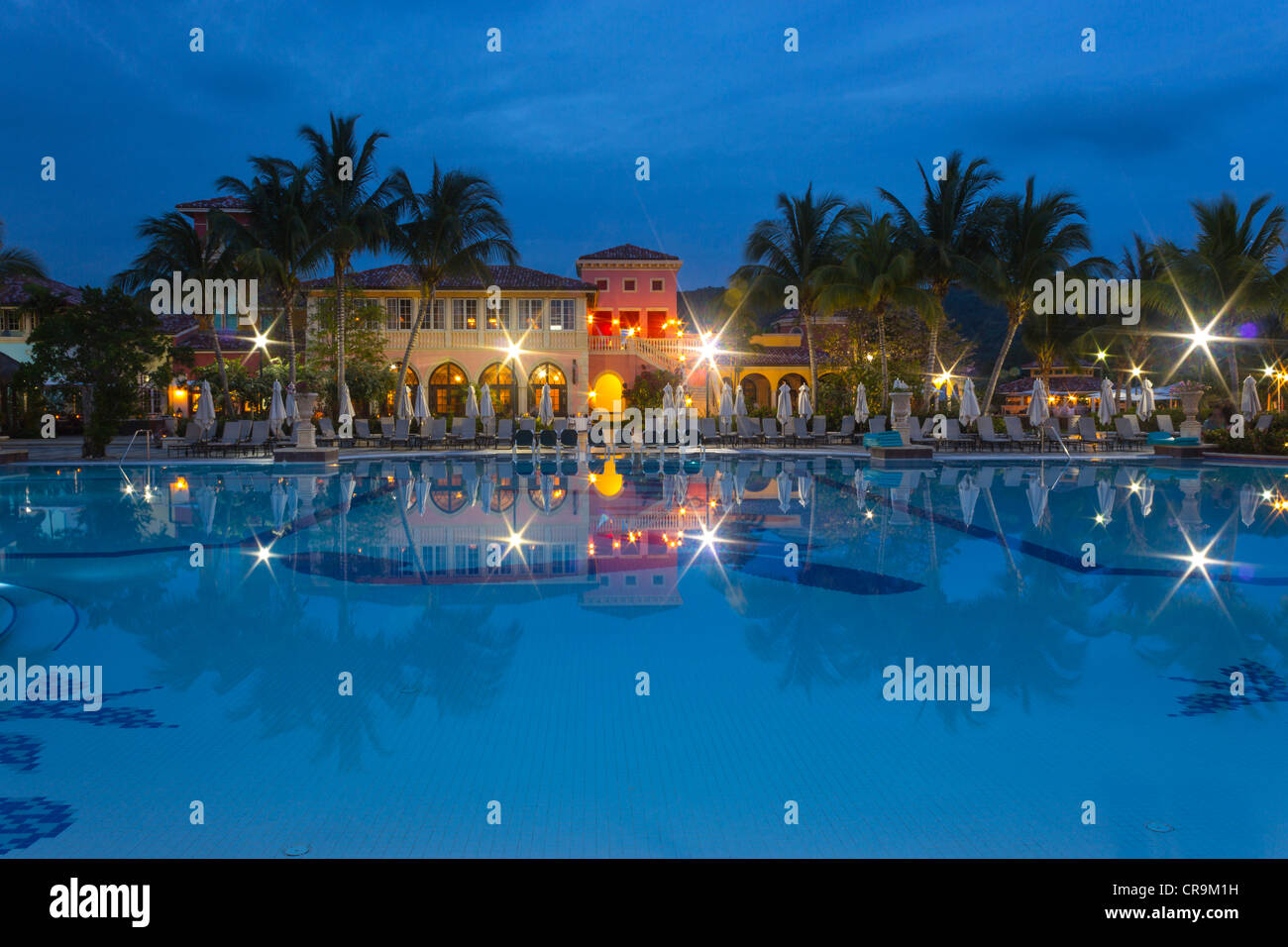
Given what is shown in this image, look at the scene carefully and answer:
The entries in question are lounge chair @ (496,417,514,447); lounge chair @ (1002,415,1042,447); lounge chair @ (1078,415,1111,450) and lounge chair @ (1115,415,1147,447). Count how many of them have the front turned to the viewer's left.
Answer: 0

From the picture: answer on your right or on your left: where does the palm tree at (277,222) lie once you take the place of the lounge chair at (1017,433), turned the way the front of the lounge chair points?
on your right

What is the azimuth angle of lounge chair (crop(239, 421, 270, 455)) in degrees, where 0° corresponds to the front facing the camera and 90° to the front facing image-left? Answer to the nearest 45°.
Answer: approximately 45°

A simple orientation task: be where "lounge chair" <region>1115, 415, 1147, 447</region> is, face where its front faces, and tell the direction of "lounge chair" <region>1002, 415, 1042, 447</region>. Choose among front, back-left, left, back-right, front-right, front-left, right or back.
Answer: right

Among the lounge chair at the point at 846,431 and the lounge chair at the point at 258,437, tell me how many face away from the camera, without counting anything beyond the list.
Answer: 0

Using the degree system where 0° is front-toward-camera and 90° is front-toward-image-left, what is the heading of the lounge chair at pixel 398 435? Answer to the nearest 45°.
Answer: approximately 45°

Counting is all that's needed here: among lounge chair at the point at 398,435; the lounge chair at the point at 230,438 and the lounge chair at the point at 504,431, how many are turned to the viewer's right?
0

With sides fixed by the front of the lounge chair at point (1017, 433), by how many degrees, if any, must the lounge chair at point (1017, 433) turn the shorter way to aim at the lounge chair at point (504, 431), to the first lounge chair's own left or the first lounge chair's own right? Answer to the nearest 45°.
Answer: approximately 135° to the first lounge chair's own right

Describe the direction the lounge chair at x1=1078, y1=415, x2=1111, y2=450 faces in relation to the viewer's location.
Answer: facing the viewer and to the right of the viewer

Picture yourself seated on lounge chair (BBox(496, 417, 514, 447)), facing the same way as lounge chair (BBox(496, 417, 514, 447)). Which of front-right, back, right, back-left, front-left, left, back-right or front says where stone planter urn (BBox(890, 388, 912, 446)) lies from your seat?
front-left

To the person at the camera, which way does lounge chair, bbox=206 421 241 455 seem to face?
facing the viewer and to the left of the viewer

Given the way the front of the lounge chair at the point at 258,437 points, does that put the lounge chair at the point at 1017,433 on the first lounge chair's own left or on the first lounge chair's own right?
on the first lounge chair's own left

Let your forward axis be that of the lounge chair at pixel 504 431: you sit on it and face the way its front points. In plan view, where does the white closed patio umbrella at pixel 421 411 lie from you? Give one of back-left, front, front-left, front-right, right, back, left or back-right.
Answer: right

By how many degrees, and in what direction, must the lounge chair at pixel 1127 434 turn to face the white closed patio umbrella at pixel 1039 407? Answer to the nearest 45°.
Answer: approximately 90° to its right

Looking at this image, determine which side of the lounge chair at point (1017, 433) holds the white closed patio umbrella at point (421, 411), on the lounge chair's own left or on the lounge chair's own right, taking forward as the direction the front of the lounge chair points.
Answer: on the lounge chair's own right

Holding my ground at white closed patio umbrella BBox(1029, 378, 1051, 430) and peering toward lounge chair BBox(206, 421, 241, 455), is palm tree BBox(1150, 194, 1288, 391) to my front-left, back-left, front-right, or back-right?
back-right
